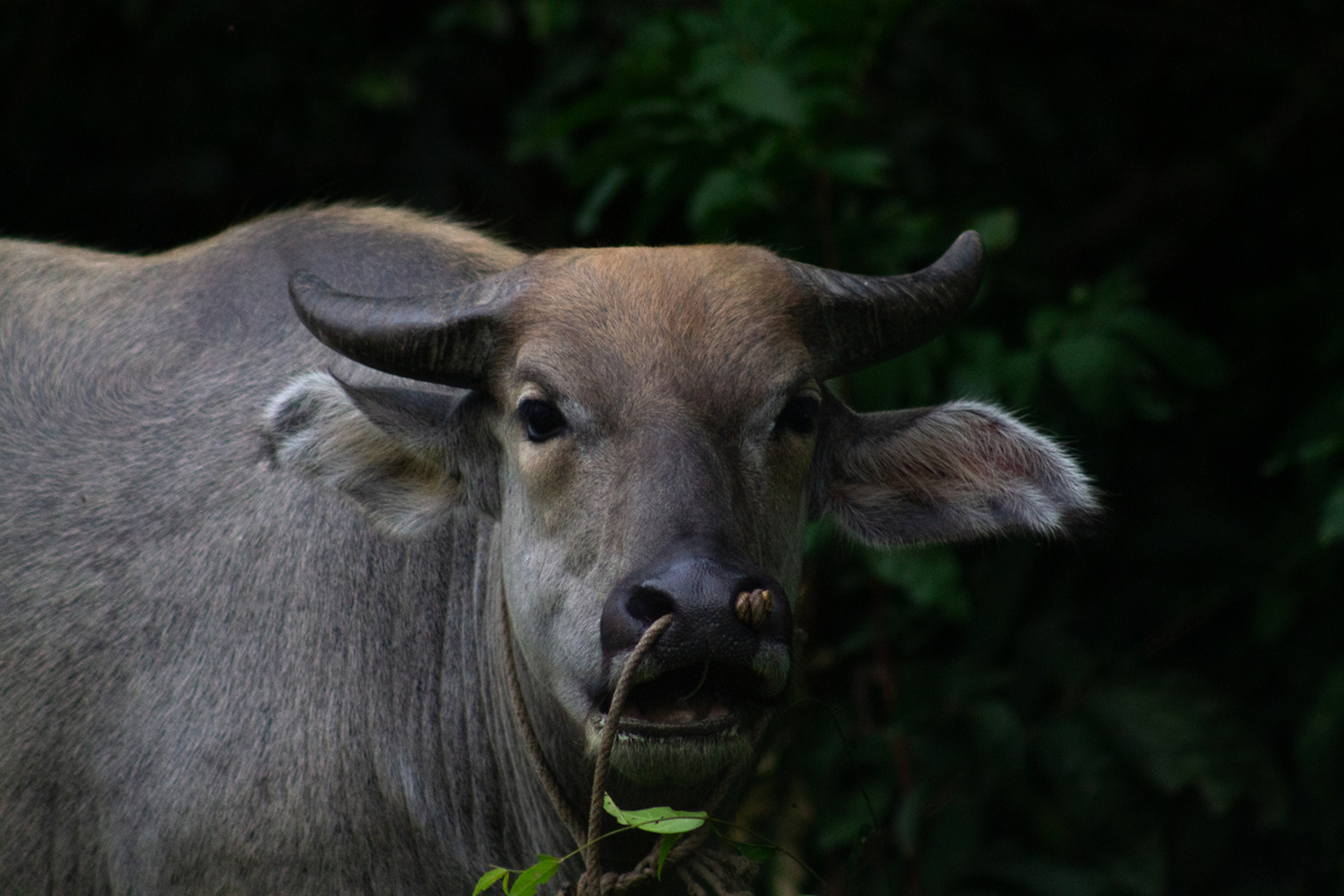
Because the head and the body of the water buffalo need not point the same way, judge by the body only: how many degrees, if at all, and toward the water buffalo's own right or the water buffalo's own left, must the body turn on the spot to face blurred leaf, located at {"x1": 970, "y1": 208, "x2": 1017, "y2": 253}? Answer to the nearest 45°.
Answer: approximately 90° to the water buffalo's own left

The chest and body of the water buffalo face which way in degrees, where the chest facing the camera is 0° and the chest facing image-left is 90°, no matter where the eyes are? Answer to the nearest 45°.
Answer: approximately 315°

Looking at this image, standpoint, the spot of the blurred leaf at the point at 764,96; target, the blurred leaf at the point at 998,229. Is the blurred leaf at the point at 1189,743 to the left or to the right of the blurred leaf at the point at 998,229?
right

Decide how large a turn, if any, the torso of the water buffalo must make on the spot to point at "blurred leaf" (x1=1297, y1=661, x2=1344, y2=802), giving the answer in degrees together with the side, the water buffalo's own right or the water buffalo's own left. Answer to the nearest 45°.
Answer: approximately 45° to the water buffalo's own left

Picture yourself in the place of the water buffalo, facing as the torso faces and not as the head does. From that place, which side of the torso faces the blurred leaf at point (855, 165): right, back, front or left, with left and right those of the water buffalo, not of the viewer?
left

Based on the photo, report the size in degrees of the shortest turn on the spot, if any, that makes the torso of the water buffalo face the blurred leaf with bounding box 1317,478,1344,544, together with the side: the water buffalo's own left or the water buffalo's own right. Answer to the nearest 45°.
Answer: approximately 45° to the water buffalo's own left

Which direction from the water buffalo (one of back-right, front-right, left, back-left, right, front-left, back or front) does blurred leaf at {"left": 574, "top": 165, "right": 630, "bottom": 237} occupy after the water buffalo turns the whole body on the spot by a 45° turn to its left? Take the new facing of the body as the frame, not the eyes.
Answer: left

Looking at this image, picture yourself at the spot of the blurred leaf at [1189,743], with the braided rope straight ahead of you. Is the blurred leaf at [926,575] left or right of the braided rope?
right

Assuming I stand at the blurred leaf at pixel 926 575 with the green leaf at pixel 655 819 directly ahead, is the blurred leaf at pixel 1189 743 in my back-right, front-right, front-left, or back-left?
back-left

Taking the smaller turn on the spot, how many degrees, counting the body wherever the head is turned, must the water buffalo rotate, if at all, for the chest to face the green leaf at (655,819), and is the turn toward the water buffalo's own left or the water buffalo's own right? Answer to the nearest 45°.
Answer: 0° — it already faces it

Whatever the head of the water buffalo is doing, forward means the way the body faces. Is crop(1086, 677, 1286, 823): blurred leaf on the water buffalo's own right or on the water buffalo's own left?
on the water buffalo's own left

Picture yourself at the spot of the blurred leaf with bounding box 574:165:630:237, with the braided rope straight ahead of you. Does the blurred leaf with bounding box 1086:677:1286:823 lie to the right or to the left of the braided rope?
left
